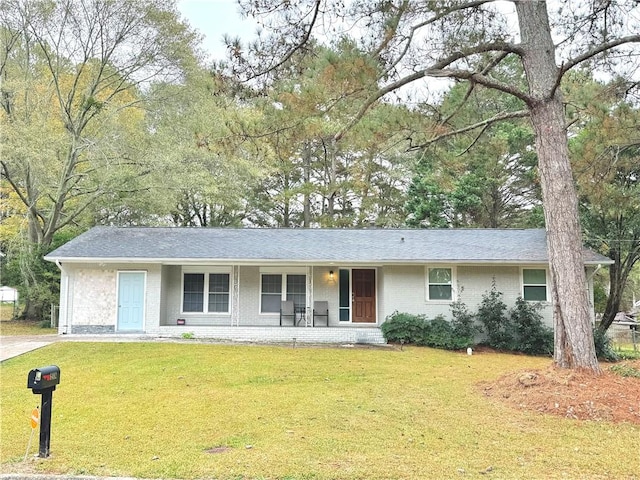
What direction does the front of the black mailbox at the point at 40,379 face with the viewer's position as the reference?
facing the viewer and to the left of the viewer

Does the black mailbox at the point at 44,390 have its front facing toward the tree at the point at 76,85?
no

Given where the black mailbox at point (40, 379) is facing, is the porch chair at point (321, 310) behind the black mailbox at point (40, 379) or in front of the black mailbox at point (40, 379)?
behind

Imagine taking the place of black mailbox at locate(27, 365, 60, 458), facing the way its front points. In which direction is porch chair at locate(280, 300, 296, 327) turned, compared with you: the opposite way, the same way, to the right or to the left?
the same way

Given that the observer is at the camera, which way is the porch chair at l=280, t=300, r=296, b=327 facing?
facing the viewer

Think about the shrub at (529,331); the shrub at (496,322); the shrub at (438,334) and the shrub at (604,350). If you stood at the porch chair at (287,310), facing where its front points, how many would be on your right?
0

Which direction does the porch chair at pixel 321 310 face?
toward the camera

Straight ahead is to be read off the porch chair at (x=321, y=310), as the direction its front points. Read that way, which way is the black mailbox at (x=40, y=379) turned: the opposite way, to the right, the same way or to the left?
the same way

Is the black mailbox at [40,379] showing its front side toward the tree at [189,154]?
no

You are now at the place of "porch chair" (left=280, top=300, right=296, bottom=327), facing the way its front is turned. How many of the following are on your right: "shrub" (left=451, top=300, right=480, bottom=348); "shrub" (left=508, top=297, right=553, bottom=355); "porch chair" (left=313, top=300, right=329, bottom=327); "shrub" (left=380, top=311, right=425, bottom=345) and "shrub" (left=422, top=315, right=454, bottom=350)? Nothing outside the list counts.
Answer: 0

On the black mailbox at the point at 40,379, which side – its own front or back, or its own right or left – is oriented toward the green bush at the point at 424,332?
back

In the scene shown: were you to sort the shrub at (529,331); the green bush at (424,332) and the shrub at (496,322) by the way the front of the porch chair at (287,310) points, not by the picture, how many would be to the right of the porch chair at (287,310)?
0

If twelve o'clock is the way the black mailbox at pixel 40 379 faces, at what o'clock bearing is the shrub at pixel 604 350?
The shrub is roughly at 7 o'clock from the black mailbox.

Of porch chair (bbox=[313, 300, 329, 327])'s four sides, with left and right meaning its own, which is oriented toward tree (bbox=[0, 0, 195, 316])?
right

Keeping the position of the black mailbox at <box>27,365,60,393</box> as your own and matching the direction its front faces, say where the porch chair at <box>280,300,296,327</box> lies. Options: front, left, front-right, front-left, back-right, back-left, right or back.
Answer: back

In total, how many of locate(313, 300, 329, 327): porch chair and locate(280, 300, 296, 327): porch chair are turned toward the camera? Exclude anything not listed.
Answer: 2

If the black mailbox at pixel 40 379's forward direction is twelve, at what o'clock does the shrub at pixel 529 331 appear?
The shrub is roughly at 7 o'clock from the black mailbox.

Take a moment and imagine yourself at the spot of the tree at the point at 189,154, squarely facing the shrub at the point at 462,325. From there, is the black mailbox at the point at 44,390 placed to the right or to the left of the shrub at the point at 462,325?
right

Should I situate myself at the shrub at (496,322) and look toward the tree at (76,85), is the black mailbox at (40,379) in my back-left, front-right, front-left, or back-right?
front-left

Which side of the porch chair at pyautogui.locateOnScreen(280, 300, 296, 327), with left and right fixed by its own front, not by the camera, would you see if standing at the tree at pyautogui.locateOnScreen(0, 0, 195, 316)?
right
